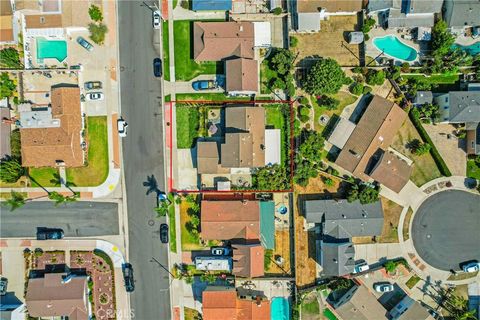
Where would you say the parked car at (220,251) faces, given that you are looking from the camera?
facing to the right of the viewer

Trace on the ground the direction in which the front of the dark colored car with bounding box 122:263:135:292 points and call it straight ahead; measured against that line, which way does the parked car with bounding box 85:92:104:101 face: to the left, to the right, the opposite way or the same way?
to the right

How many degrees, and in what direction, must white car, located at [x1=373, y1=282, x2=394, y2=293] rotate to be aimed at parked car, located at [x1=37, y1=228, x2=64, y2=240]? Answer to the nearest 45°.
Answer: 0° — it already faces it

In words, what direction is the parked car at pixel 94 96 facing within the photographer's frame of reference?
facing to the left of the viewer

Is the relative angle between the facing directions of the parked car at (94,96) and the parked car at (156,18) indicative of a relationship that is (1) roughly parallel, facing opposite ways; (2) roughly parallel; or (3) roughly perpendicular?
roughly perpendicular

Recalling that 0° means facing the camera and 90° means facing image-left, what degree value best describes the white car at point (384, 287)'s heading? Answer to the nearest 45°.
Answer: approximately 90°

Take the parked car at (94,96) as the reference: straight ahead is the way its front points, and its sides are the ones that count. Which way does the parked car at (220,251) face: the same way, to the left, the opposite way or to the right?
the opposite way

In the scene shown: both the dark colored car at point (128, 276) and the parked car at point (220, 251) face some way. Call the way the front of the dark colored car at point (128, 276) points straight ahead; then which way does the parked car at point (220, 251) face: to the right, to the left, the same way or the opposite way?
to the left

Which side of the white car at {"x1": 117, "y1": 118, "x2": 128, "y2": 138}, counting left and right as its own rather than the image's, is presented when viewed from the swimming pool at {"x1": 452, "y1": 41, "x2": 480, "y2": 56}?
left
